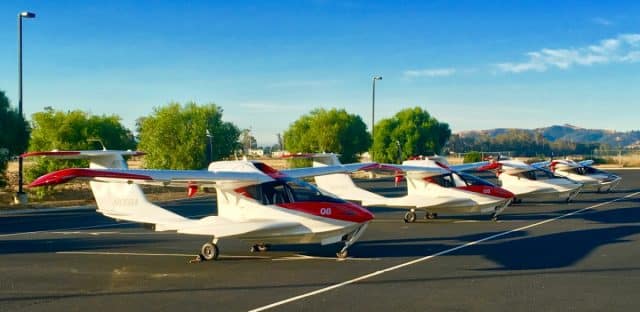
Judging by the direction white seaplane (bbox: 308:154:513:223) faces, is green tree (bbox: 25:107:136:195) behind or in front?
behind

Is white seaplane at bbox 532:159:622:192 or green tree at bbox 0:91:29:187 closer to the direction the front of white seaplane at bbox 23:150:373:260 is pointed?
the white seaplane

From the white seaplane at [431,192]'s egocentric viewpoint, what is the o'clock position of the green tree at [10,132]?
The green tree is roughly at 5 o'clock from the white seaplane.

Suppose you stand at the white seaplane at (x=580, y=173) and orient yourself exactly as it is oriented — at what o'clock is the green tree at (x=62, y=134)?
The green tree is roughly at 4 o'clock from the white seaplane.

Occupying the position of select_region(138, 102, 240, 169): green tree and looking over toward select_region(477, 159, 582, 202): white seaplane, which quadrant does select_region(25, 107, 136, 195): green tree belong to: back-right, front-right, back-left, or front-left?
back-right

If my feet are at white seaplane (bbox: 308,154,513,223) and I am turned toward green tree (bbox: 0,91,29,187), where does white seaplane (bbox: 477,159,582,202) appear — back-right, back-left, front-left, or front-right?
back-right

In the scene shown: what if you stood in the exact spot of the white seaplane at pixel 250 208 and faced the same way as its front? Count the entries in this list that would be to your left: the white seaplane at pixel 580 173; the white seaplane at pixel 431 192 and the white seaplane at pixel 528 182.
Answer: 3

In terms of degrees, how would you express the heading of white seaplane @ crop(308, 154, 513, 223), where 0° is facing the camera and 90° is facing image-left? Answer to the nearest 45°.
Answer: approximately 315°

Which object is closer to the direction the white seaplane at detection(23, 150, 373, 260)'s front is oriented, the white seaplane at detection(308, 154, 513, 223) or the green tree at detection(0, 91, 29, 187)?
the white seaplane

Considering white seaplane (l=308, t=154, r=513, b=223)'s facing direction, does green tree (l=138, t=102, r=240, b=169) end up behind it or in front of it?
behind

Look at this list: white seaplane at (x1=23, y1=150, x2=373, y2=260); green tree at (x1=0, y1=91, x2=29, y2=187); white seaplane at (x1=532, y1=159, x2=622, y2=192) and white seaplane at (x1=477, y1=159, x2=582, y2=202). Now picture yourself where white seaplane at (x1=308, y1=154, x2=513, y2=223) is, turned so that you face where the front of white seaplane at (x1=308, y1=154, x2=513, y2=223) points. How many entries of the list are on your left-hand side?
2
